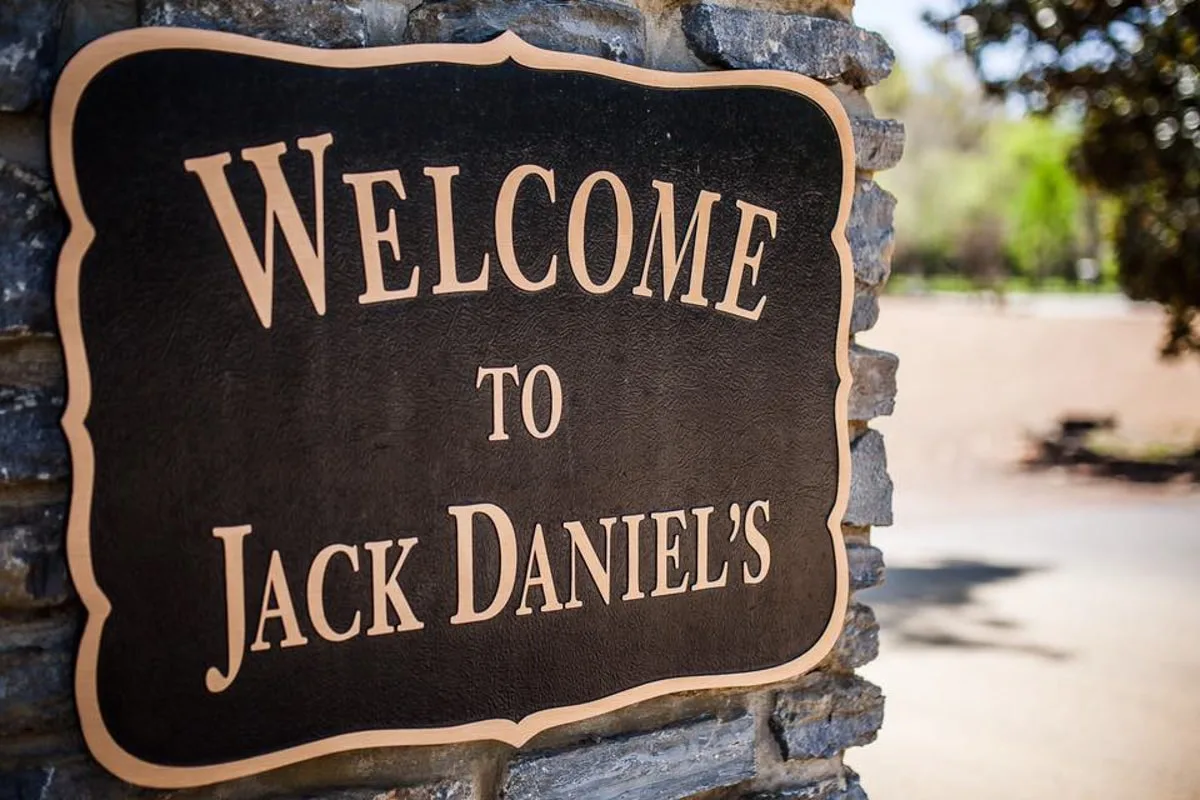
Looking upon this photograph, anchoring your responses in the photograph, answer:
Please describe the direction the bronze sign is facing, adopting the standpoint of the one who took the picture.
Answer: facing the viewer and to the right of the viewer

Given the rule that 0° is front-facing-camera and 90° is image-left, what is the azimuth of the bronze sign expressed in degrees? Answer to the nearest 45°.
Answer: approximately 315°
